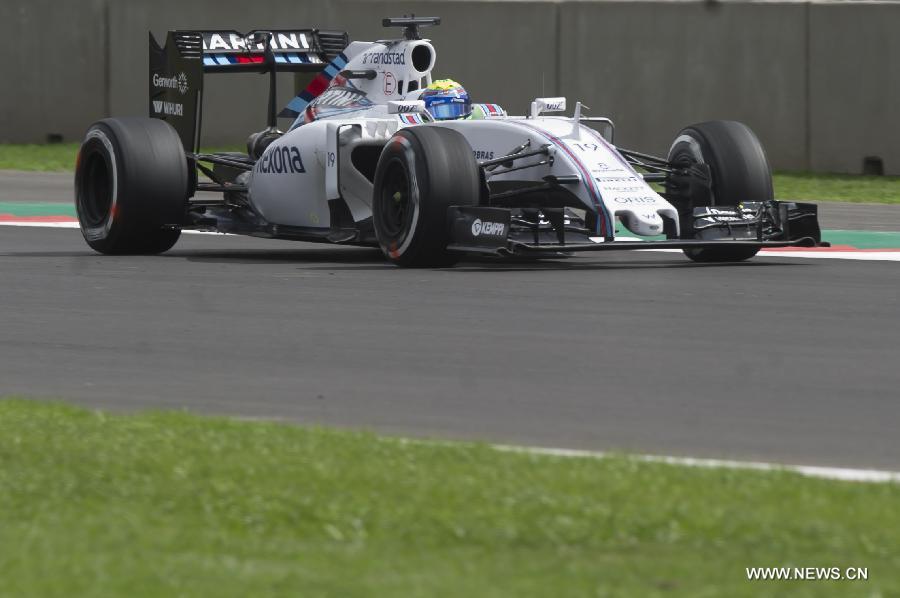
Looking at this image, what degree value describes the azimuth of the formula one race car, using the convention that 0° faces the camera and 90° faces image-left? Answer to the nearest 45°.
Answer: approximately 315°
